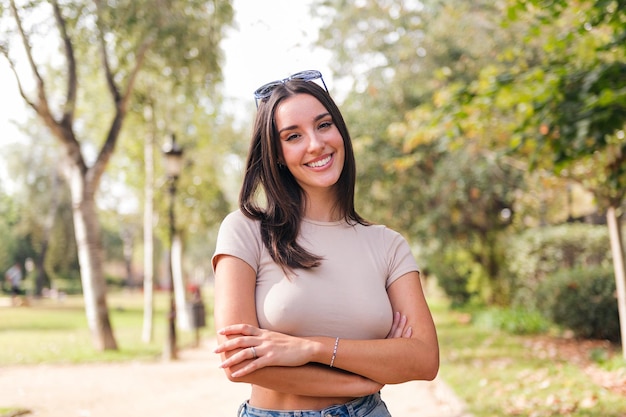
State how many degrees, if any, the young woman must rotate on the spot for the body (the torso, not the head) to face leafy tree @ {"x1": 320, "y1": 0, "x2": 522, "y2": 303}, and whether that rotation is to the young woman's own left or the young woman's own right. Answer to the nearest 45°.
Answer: approximately 180°

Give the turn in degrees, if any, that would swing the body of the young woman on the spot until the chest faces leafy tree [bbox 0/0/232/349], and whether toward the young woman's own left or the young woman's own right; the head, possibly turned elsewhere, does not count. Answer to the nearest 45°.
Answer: approximately 180°

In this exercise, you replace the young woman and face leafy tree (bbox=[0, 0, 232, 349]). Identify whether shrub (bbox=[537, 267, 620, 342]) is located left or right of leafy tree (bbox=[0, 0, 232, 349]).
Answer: right

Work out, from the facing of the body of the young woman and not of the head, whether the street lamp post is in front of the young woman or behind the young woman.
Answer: behind

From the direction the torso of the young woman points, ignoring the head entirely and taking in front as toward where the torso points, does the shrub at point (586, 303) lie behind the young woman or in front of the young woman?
behind

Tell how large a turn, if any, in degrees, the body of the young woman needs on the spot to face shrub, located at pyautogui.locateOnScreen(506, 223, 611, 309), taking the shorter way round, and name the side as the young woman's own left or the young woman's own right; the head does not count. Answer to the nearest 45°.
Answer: approximately 180°

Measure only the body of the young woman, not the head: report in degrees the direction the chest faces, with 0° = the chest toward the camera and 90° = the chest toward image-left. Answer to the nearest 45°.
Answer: approximately 0°

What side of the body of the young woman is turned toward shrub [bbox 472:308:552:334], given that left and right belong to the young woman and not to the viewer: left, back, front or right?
back
